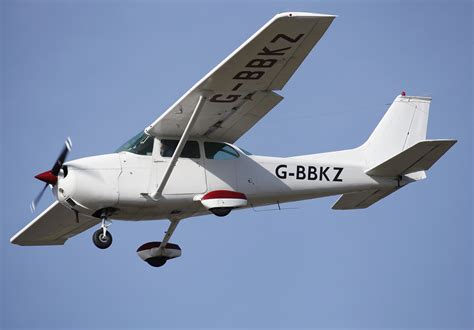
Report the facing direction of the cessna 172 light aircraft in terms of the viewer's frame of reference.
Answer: facing the viewer and to the left of the viewer
